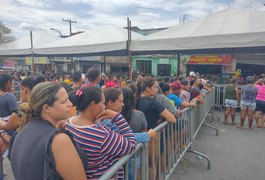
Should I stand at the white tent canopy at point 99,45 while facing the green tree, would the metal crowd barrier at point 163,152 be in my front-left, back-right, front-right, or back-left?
back-left

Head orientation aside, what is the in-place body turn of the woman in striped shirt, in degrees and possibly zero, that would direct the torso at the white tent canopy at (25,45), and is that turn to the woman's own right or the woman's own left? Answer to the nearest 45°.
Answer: approximately 45° to the woman's own left

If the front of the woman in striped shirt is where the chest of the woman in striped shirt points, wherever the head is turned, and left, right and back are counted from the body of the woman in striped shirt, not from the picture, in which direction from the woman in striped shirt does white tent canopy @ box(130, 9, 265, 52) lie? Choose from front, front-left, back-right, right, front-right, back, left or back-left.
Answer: front

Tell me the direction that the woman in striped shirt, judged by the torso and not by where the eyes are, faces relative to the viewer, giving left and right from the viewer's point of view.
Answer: facing away from the viewer and to the right of the viewer

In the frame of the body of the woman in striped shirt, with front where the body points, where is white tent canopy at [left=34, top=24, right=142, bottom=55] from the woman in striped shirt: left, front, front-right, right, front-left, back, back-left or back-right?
front-left

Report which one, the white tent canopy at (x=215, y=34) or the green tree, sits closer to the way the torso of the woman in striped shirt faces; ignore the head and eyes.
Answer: the white tent canopy

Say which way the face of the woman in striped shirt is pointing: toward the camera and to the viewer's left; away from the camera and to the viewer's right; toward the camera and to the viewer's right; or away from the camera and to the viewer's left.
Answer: away from the camera and to the viewer's right

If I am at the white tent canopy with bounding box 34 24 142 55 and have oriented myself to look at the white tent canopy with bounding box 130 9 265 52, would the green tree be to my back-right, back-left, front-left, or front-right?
back-left
